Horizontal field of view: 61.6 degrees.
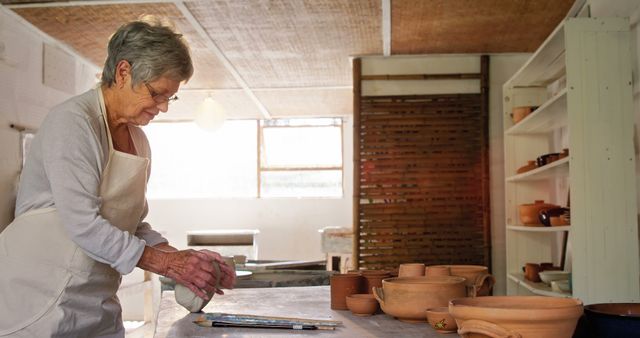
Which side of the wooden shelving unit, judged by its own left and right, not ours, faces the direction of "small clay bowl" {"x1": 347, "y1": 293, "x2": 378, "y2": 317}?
front

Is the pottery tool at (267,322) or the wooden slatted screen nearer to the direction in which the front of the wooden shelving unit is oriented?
the pottery tool

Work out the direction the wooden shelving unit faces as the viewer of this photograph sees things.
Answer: facing the viewer and to the left of the viewer

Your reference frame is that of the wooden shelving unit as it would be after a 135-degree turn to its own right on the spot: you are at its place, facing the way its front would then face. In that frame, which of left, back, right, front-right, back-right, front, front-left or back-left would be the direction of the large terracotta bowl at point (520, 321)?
back

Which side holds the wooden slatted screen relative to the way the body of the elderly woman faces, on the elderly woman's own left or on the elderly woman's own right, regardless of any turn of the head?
on the elderly woman's own left

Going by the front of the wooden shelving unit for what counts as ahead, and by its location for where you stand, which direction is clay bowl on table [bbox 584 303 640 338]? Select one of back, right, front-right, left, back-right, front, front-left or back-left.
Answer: front-left

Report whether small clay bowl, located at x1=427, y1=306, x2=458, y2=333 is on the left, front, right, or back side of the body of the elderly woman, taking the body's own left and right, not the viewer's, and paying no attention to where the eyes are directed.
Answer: front

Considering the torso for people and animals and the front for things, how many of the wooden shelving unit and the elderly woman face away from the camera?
0

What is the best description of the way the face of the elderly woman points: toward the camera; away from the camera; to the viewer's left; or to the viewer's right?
to the viewer's right

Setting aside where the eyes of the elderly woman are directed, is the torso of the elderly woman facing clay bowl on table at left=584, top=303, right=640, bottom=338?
yes

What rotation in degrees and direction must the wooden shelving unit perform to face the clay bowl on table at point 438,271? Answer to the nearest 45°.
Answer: approximately 45° to its left

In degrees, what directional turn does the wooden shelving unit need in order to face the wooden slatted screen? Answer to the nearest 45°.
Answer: approximately 90° to its right
